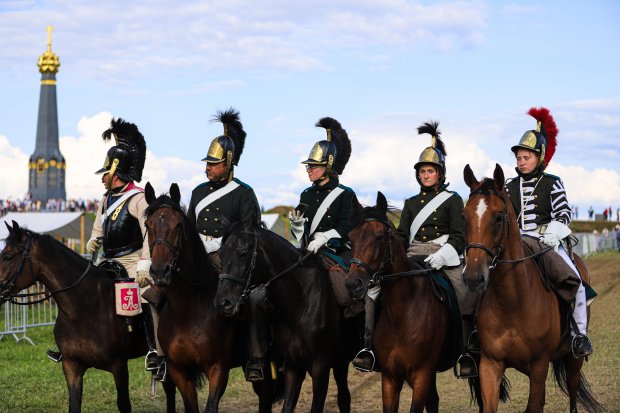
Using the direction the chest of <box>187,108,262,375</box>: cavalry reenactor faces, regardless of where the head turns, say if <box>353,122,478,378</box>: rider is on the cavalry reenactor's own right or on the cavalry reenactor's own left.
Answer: on the cavalry reenactor's own left

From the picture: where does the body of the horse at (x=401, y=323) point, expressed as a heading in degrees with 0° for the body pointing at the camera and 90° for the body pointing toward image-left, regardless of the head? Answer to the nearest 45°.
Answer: approximately 45°

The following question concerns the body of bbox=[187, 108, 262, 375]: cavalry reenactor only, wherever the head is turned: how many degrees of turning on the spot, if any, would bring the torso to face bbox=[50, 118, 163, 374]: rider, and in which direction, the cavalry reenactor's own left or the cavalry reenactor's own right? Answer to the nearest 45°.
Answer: approximately 90° to the cavalry reenactor's own right

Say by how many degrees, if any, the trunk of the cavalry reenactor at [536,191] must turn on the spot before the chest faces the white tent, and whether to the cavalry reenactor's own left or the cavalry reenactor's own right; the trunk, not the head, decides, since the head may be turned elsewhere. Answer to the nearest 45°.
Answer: approximately 90° to the cavalry reenactor's own right

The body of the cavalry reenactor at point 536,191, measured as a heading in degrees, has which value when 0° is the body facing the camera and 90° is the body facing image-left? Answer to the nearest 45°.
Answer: approximately 45°

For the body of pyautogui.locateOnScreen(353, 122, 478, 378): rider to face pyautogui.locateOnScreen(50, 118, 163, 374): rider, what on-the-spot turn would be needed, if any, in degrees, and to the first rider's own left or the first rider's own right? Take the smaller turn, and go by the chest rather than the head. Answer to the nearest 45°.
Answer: approximately 90° to the first rider's own right

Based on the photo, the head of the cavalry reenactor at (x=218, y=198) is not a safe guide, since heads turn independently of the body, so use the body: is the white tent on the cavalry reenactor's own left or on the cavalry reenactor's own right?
on the cavalry reenactor's own right

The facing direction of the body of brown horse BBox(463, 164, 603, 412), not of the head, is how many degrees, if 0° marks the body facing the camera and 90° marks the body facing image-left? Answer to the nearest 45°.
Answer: approximately 45°
